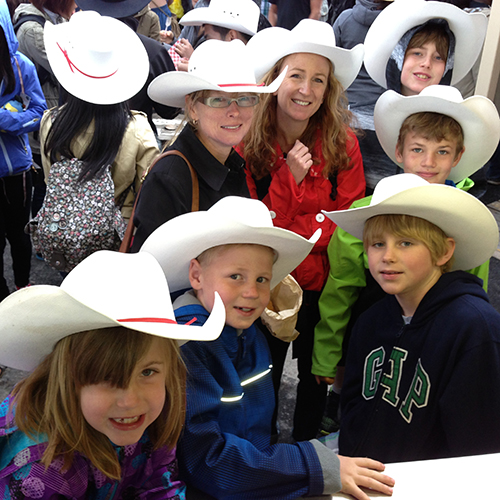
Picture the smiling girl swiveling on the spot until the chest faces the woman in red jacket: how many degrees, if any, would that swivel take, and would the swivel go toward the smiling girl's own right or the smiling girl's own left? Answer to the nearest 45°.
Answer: approximately 90° to the smiling girl's own left

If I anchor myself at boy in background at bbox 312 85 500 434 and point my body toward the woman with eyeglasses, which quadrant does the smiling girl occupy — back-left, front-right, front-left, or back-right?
front-left

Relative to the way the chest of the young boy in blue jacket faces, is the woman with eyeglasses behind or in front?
behind

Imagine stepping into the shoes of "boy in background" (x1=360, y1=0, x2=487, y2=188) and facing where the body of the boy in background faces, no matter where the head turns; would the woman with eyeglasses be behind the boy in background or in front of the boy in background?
in front

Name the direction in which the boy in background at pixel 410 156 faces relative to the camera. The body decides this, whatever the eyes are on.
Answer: toward the camera

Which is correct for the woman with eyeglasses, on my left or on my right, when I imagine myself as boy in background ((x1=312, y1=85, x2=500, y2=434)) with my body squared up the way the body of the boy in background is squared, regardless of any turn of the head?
on my right

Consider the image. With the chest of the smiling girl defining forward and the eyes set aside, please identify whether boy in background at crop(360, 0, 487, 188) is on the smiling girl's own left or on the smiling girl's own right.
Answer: on the smiling girl's own left

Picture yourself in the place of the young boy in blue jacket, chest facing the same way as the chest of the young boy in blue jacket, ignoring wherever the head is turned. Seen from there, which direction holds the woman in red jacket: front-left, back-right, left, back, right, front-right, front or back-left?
back-left

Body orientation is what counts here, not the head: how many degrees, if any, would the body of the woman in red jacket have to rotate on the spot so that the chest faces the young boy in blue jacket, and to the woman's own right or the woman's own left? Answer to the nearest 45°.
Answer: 0° — they already face them

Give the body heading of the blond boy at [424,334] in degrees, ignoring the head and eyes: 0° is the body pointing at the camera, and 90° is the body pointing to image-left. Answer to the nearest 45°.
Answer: approximately 45°

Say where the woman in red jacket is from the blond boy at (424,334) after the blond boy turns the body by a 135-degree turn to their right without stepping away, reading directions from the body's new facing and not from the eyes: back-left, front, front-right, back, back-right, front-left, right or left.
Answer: front-left
